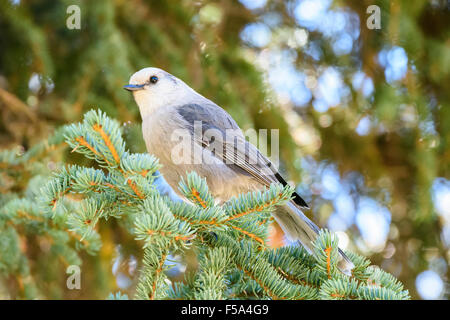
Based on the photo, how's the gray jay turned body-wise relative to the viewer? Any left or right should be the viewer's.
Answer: facing to the left of the viewer
